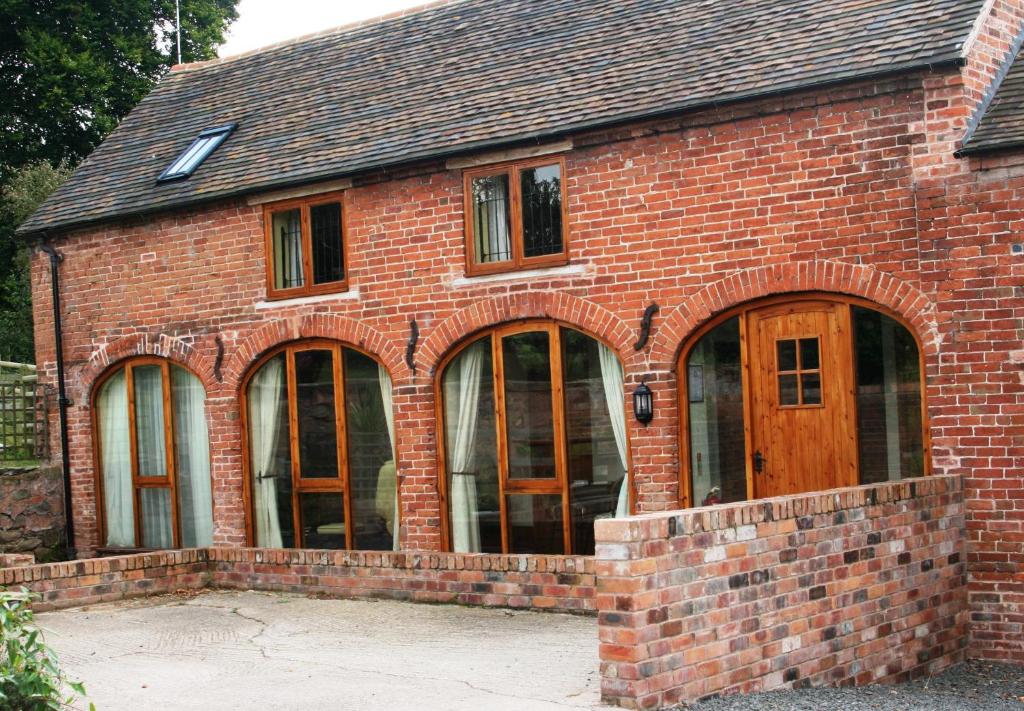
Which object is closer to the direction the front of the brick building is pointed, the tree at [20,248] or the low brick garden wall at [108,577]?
the low brick garden wall

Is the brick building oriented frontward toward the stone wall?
no

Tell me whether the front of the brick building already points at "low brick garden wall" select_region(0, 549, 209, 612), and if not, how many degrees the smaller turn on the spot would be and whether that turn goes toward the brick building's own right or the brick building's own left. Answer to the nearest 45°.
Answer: approximately 45° to the brick building's own right

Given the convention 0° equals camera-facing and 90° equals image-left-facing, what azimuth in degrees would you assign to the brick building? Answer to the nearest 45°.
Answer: approximately 45°

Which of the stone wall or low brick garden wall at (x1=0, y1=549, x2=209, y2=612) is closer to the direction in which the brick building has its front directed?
the low brick garden wall

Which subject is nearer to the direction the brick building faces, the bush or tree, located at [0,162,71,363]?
the bush

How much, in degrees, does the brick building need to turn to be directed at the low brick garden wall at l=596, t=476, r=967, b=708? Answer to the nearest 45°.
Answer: approximately 45° to its left

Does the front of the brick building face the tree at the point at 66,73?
no

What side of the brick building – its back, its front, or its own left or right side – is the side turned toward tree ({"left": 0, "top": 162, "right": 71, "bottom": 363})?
right
